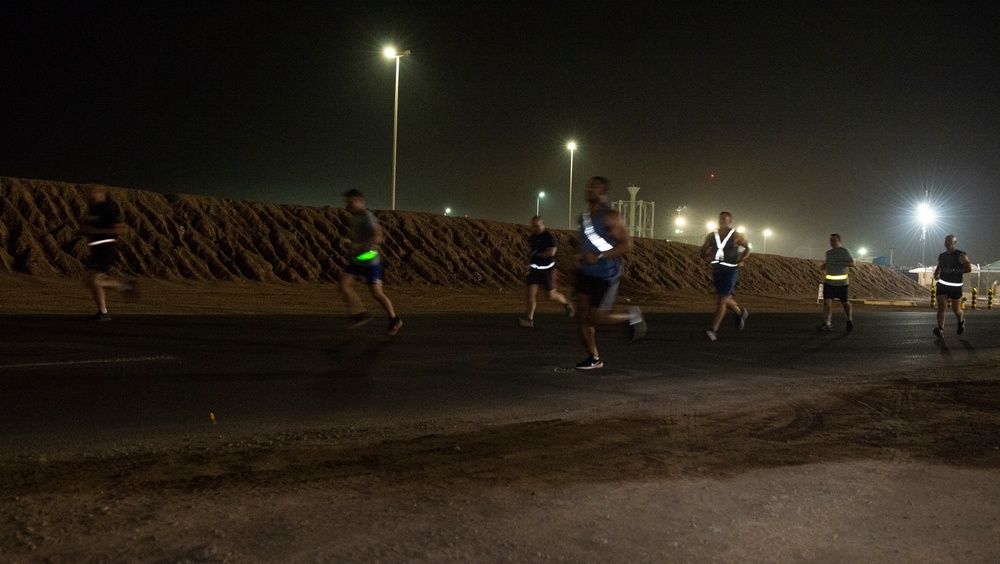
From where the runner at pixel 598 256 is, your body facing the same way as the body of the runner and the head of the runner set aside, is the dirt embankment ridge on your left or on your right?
on your right

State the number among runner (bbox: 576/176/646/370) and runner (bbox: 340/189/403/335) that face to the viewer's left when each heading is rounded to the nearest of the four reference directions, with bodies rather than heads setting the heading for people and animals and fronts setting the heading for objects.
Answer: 2

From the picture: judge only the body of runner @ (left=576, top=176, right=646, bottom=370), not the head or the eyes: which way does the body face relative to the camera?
to the viewer's left

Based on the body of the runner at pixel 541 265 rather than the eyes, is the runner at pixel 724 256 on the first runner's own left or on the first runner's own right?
on the first runner's own left

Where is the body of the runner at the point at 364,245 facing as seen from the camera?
to the viewer's left

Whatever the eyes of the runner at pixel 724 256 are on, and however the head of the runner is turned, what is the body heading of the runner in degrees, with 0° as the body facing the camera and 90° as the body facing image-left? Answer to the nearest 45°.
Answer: approximately 45°

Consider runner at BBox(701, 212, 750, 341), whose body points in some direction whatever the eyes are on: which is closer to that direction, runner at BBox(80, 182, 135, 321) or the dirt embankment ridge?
the runner

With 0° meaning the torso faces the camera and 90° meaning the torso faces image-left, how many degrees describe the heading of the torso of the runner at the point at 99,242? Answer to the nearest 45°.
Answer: approximately 90°

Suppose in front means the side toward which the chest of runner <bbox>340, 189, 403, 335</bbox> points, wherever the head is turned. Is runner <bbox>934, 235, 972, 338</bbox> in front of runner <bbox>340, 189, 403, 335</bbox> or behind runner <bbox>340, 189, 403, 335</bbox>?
behind
